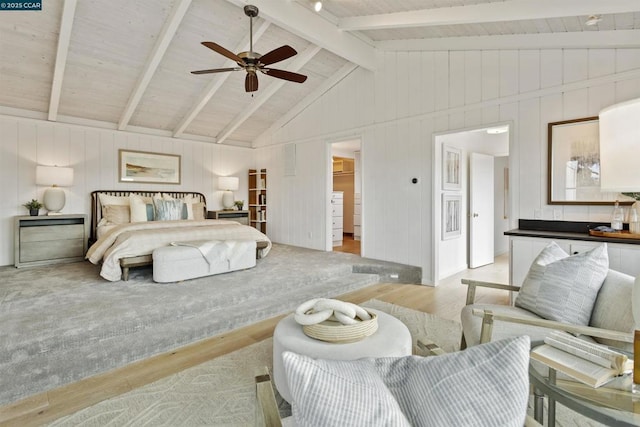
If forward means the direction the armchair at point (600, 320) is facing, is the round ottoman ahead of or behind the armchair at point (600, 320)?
ahead

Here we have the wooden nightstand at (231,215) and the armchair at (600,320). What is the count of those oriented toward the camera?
1

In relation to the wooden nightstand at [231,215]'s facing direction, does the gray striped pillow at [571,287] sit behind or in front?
in front

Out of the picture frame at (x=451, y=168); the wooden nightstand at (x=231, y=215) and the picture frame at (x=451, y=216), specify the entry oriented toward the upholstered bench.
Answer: the wooden nightstand

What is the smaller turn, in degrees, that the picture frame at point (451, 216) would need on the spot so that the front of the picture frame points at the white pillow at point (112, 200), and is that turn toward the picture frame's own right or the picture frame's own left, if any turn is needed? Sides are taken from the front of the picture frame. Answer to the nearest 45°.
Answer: approximately 135° to the picture frame's own right

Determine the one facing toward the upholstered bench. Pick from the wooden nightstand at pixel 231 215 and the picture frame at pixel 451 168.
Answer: the wooden nightstand

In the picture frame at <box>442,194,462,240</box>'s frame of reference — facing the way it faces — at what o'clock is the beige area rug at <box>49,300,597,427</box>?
The beige area rug is roughly at 2 o'clock from the picture frame.

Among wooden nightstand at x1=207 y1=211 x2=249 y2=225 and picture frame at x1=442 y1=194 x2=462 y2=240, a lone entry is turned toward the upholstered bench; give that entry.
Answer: the wooden nightstand

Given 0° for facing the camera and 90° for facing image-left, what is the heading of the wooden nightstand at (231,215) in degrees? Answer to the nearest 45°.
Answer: approximately 0°

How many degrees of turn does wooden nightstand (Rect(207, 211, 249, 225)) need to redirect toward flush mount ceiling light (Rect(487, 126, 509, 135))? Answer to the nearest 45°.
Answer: approximately 45° to its left

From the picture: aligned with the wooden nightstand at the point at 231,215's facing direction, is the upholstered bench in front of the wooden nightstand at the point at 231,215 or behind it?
in front

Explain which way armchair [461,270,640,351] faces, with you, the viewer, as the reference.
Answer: facing to the left of the viewer
